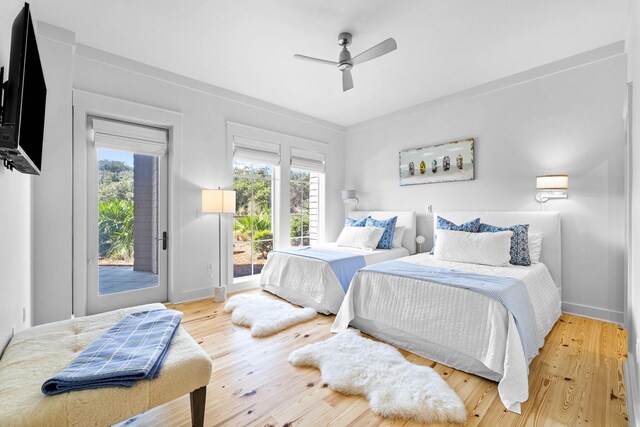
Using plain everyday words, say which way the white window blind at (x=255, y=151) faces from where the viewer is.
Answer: facing the viewer and to the right of the viewer

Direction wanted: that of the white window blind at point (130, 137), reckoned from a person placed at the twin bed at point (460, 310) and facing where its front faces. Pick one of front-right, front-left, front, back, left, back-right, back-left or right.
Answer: front-right

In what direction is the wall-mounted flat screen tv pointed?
to the viewer's right

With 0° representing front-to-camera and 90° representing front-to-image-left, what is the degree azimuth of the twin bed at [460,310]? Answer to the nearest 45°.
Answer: approximately 45°

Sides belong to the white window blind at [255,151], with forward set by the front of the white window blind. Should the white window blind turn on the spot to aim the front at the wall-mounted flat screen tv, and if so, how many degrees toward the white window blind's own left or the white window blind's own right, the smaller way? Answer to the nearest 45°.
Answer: approximately 45° to the white window blind's own right

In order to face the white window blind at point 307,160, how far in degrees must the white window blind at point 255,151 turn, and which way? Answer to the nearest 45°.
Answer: approximately 90° to its left

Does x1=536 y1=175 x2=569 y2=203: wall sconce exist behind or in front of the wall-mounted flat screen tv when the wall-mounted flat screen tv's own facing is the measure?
in front

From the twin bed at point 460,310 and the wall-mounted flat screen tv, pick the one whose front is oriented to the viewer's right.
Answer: the wall-mounted flat screen tv

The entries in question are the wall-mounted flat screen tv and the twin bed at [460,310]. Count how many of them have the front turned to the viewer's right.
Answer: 1

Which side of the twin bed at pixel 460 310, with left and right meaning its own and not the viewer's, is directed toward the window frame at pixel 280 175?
right

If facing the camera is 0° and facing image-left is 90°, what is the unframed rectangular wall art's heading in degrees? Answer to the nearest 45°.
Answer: approximately 45°
